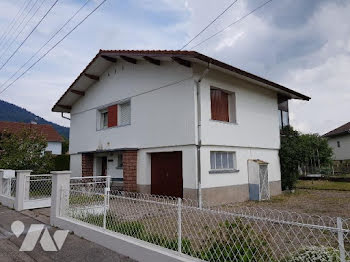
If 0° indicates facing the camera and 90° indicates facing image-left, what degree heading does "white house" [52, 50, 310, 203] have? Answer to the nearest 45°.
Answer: approximately 45°

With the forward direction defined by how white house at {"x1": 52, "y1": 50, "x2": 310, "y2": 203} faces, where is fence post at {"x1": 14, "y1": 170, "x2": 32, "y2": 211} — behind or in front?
in front

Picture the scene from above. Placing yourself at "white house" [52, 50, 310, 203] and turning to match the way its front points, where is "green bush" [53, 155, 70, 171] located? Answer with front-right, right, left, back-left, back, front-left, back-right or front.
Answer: right

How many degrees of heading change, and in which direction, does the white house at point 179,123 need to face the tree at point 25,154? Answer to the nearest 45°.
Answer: approximately 45° to its right

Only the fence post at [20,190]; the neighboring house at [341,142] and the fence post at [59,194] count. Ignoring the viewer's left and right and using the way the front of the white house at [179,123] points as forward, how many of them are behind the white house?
1

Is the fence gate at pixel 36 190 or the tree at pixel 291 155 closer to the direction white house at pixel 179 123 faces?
the fence gate

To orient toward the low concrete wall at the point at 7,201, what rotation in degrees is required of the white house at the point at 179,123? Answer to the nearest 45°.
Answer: approximately 45° to its right

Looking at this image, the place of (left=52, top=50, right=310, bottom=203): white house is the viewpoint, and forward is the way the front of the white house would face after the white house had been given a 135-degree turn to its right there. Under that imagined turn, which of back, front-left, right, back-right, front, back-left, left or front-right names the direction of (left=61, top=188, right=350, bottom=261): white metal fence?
back
